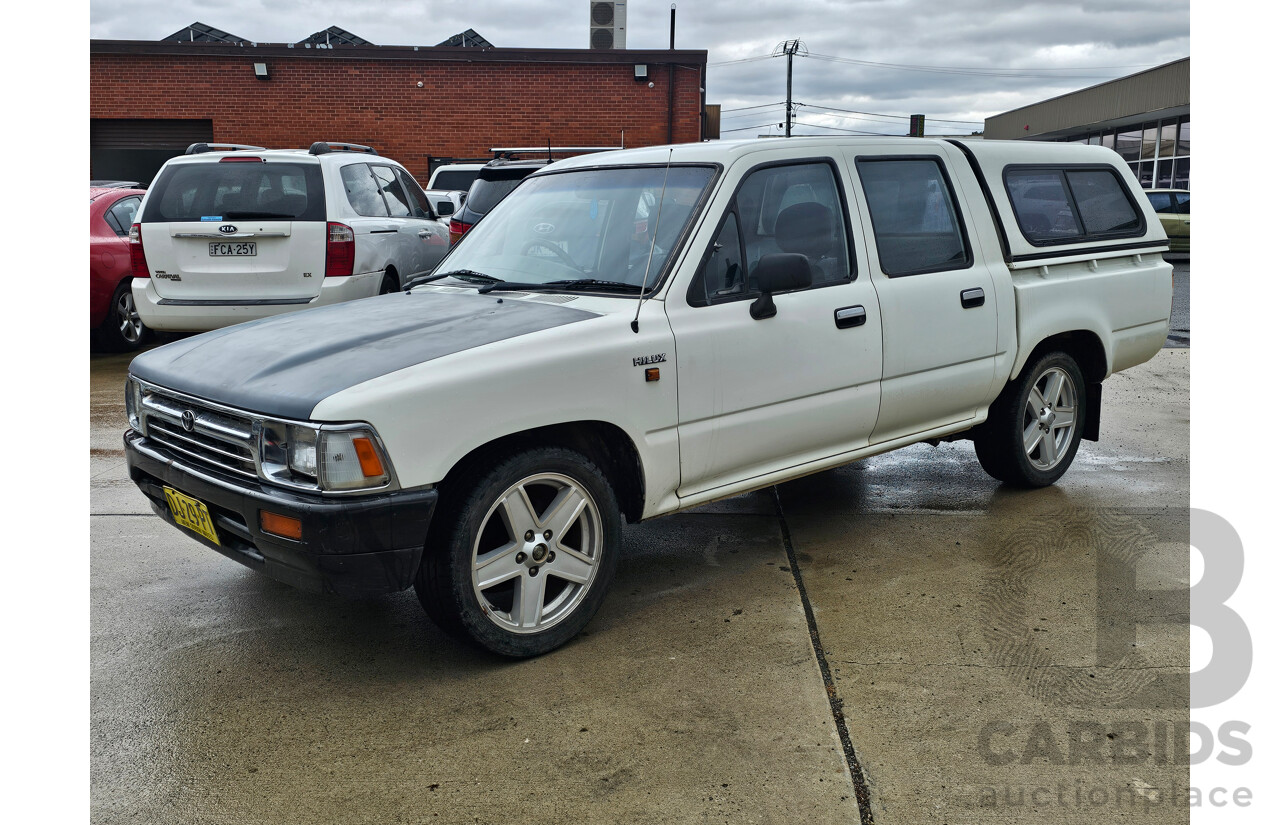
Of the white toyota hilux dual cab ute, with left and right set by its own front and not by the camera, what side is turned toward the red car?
right

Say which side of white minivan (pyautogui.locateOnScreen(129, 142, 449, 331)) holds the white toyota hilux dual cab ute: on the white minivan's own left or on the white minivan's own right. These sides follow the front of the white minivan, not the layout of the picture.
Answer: on the white minivan's own right

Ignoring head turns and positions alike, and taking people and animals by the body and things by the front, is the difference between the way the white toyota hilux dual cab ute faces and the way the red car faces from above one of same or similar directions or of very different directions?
very different directions

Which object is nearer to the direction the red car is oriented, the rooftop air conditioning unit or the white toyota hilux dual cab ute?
the rooftop air conditioning unit

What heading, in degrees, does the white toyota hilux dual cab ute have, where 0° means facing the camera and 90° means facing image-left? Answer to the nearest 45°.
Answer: approximately 45°

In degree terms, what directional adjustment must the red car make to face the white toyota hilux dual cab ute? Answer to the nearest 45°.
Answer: approximately 135° to its right

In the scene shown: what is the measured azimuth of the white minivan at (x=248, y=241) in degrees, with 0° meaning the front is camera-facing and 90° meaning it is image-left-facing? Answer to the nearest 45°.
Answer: approximately 225°

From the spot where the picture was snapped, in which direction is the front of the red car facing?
facing away from the viewer and to the right of the viewer
